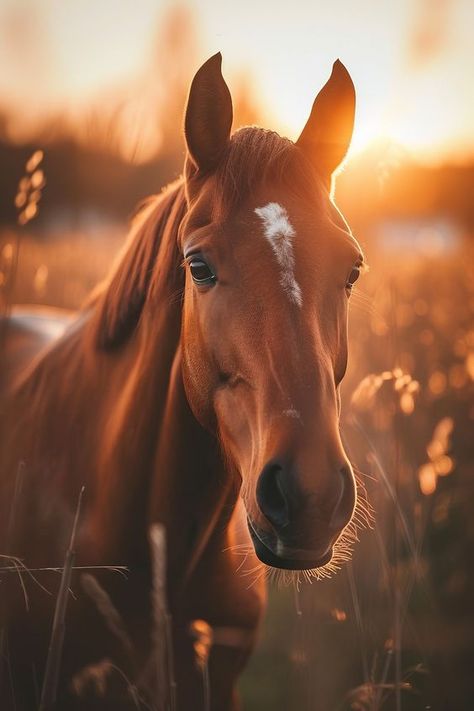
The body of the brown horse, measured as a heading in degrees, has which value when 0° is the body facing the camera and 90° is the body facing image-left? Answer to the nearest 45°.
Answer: approximately 315°
